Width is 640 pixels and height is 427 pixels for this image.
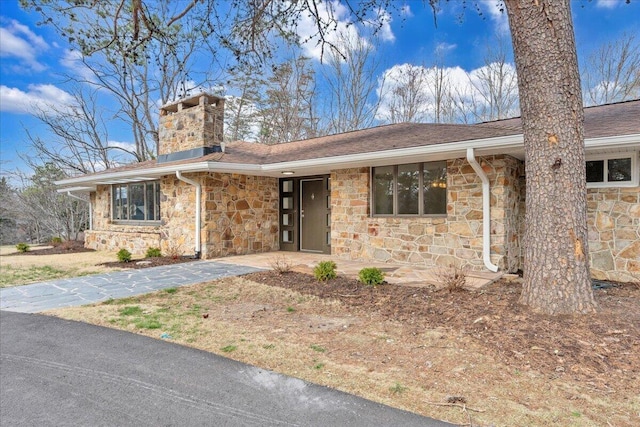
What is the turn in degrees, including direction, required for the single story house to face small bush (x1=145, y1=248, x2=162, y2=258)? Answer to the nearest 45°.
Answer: approximately 45° to its right

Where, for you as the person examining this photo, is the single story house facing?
facing the viewer and to the left of the viewer

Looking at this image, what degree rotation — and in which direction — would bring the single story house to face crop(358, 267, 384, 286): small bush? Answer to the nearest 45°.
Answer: approximately 45° to its left
